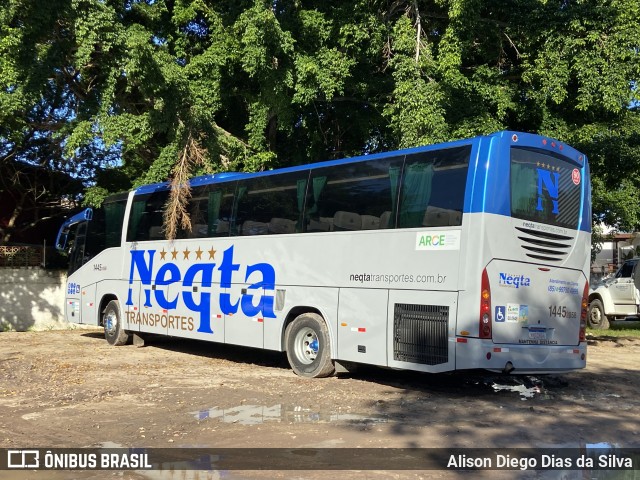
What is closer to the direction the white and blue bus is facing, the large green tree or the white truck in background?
the large green tree

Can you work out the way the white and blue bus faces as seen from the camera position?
facing away from the viewer and to the left of the viewer

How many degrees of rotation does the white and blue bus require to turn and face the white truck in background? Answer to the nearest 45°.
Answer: approximately 90° to its right
